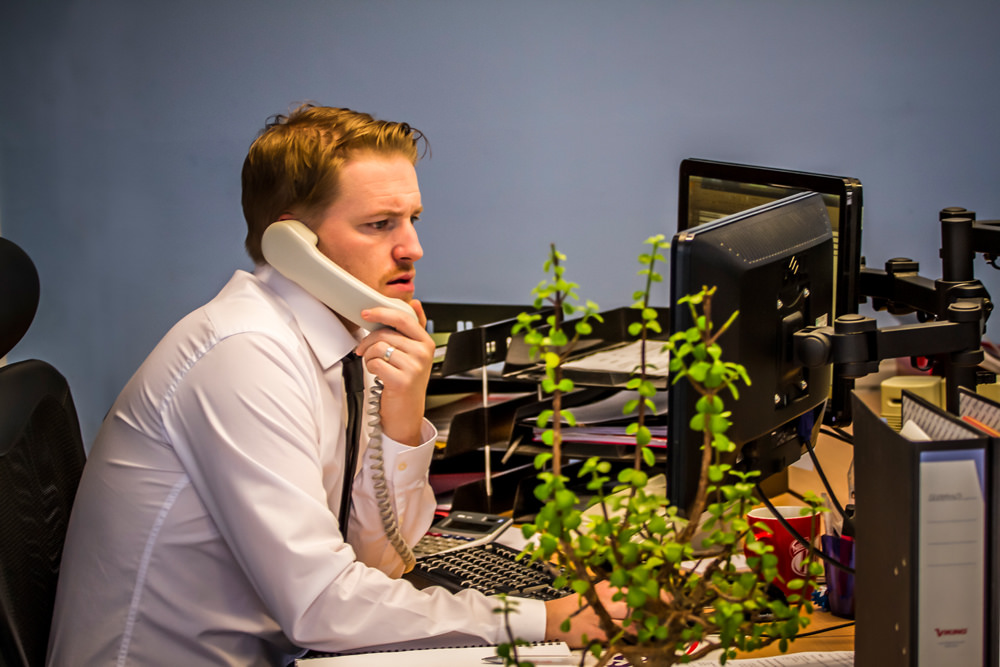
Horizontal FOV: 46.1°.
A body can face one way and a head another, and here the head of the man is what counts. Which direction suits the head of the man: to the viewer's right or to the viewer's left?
to the viewer's right

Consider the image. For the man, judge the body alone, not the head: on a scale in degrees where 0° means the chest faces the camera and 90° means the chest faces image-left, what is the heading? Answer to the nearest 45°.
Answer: approximately 270°

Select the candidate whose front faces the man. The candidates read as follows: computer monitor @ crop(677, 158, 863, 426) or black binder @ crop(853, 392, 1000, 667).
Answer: the computer monitor

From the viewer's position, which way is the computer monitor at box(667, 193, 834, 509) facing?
facing away from the viewer and to the left of the viewer

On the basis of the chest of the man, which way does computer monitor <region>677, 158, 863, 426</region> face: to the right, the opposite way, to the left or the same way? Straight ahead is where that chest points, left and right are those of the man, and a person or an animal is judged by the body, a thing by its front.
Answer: the opposite way
